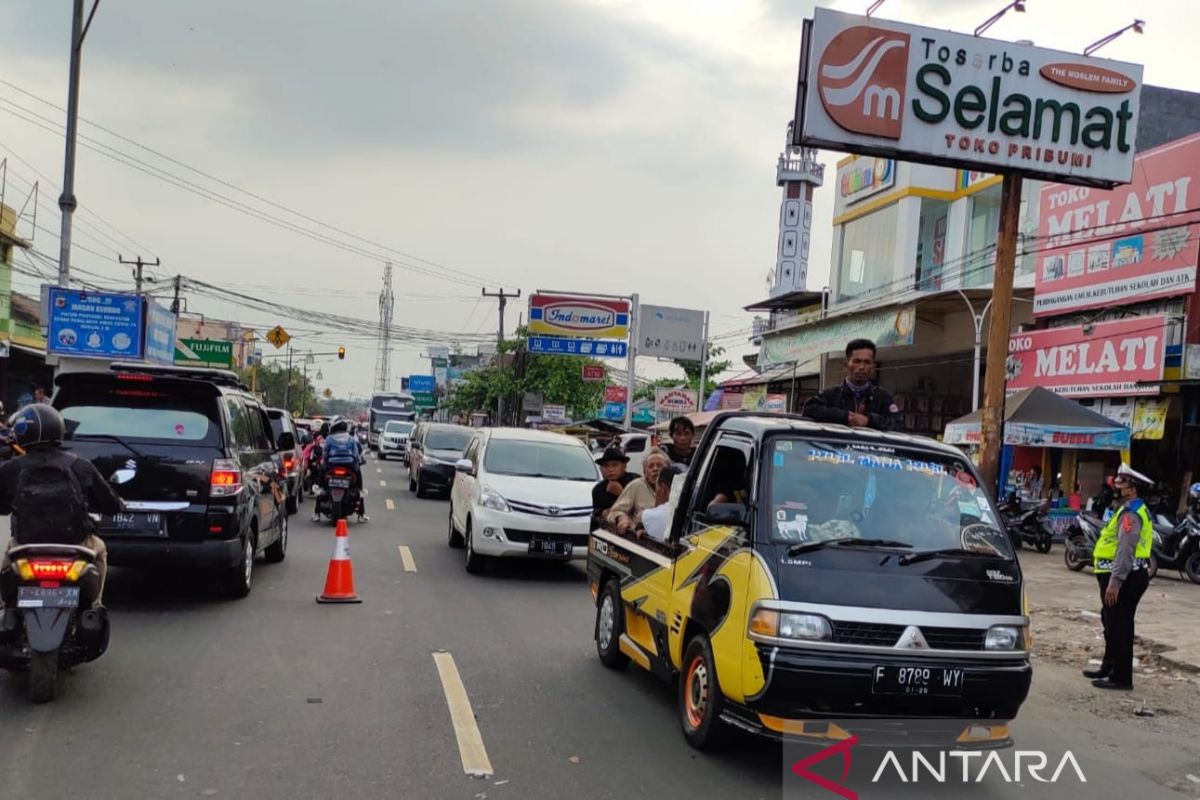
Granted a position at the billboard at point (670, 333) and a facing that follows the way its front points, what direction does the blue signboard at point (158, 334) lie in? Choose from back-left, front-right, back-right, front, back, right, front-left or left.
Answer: right

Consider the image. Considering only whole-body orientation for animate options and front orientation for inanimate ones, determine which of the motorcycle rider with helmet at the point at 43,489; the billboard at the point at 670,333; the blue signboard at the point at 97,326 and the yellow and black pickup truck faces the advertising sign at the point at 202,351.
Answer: the motorcycle rider with helmet

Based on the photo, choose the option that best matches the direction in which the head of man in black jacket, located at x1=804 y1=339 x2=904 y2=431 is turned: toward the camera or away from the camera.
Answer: toward the camera

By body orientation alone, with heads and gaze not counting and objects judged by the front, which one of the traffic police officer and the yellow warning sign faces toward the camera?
the yellow warning sign

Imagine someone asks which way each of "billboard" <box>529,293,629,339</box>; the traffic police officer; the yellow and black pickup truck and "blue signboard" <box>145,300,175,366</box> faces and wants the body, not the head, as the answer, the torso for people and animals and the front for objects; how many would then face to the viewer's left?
1

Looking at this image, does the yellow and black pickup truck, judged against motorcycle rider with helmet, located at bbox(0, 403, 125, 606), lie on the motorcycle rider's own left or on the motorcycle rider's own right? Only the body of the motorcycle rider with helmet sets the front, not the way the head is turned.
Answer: on the motorcycle rider's own right

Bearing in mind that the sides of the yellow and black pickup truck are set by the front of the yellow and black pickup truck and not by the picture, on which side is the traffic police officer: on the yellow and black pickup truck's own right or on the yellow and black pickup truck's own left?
on the yellow and black pickup truck's own left

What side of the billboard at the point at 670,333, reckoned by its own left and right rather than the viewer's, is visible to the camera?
front

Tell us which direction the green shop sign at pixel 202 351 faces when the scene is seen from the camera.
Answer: facing the viewer

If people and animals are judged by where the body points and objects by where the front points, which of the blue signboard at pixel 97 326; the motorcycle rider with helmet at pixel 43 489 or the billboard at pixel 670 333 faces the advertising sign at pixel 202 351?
the motorcycle rider with helmet

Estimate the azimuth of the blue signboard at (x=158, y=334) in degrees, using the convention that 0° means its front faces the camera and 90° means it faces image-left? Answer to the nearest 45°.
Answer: approximately 315°

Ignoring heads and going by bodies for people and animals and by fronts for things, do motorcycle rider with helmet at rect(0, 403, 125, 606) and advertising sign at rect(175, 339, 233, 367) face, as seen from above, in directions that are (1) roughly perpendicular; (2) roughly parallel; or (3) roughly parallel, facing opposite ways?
roughly parallel, facing opposite ways

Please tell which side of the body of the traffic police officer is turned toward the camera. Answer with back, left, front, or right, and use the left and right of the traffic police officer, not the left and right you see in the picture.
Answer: left

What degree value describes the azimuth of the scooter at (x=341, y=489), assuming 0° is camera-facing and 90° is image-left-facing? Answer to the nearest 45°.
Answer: approximately 180°

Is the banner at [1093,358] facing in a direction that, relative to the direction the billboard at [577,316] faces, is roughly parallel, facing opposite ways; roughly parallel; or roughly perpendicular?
roughly perpendicular

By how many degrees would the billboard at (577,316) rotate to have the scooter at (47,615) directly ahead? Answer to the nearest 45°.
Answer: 0° — it already faces it

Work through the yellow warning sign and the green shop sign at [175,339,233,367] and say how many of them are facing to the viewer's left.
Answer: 0
